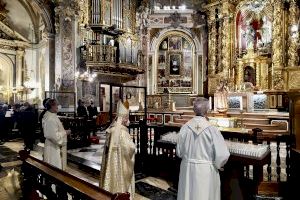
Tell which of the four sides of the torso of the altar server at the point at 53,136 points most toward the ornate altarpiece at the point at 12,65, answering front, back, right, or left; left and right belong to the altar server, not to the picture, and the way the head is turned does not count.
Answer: left

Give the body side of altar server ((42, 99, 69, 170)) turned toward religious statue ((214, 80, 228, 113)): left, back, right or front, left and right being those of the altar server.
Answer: front

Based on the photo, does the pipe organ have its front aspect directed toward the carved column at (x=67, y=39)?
no

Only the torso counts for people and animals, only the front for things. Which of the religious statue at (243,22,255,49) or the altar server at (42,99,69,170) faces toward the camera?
the religious statue

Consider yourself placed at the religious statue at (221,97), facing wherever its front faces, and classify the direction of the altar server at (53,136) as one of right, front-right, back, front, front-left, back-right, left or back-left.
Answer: front-right

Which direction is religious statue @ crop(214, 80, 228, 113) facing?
toward the camera

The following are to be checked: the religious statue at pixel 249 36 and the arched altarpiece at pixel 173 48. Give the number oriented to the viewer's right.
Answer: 0

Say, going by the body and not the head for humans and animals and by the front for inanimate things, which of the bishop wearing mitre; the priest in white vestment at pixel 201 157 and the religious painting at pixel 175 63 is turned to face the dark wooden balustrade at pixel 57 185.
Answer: the religious painting

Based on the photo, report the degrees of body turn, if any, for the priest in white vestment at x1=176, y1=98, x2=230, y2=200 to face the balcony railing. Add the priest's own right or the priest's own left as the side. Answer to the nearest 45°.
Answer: approximately 45° to the priest's own left

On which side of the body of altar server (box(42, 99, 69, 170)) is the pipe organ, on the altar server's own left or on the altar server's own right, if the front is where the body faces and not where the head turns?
on the altar server's own left

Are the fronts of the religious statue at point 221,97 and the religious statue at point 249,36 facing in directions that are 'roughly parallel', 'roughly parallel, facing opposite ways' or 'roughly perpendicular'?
roughly parallel

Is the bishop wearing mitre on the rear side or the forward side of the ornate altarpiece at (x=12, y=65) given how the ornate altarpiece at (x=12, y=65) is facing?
on the forward side

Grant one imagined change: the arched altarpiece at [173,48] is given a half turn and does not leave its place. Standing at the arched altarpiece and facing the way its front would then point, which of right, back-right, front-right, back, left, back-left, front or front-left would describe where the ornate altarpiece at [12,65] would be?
left

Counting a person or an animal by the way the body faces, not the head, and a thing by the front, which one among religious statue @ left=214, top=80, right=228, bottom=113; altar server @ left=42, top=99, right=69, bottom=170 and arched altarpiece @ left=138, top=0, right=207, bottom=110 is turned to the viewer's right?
the altar server

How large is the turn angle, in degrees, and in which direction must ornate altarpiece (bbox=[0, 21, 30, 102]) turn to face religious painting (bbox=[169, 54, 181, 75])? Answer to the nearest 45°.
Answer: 0° — it already faces it
